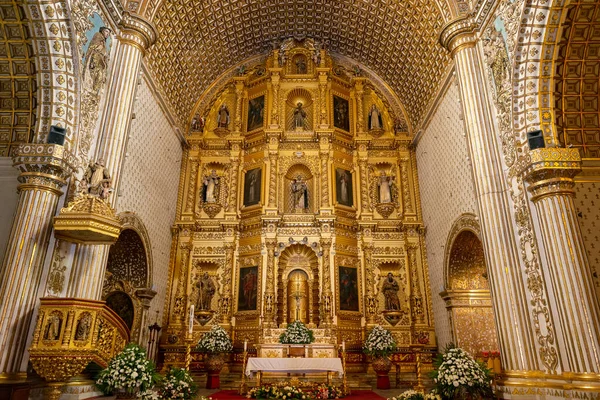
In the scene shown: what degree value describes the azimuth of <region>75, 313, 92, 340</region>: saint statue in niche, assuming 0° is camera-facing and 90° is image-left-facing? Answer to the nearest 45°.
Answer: approximately 315°

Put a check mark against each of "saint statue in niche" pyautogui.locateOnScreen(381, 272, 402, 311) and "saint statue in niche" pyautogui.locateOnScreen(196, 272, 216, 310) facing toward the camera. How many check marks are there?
2

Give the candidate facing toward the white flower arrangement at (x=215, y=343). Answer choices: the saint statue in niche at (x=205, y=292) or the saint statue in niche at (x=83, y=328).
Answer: the saint statue in niche at (x=205, y=292)

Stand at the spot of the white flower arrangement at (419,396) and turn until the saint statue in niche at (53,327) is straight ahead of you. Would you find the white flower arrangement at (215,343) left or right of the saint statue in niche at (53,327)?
right

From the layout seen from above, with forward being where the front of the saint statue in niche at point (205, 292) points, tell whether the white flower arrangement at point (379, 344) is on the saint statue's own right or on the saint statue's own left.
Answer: on the saint statue's own left

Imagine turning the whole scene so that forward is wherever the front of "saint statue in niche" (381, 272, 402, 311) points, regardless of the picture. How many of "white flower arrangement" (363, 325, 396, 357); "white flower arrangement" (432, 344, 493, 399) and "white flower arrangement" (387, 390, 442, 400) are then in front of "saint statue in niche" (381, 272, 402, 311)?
3

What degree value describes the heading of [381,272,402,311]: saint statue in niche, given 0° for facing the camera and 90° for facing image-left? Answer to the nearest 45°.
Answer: approximately 0°
